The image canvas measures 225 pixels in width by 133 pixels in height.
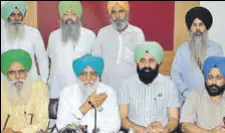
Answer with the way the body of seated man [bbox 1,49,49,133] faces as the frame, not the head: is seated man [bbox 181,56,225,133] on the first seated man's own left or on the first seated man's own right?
on the first seated man's own left

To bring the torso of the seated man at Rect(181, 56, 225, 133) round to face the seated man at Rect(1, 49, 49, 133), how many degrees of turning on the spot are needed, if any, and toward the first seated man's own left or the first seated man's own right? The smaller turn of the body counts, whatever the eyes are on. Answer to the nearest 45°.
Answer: approximately 90° to the first seated man's own right

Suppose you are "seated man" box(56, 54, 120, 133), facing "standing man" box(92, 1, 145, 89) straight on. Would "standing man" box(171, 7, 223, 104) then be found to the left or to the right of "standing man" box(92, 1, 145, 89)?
right

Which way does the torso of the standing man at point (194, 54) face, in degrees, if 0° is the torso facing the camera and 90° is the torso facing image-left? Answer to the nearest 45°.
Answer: approximately 0°

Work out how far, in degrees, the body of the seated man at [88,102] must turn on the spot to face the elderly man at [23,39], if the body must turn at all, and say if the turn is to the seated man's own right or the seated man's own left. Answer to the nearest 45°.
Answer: approximately 135° to the seated man's own right
